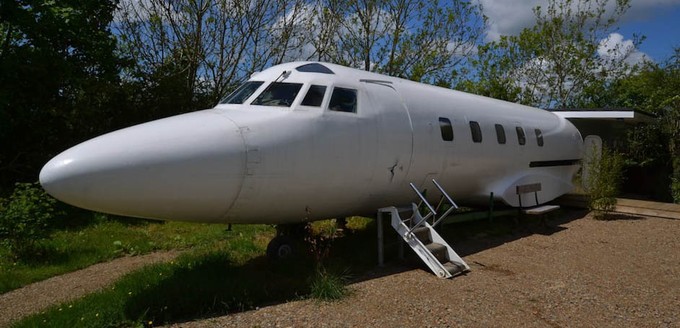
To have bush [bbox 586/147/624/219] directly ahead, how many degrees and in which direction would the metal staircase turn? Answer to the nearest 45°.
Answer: approximately 90° to its left

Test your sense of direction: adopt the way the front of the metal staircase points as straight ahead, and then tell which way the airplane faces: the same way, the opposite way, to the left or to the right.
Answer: to the right

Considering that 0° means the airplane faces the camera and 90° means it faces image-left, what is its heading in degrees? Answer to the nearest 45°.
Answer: approximately 45°

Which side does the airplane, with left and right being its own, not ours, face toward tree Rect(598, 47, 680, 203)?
back

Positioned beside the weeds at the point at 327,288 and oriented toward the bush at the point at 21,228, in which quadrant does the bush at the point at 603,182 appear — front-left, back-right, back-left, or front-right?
back-right

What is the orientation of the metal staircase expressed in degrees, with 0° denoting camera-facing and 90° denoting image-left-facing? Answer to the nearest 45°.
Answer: approximately 315°
